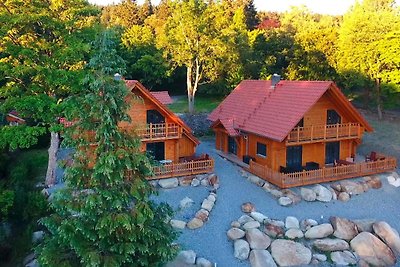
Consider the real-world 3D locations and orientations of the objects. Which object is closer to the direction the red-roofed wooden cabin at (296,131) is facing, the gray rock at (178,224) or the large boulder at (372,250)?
the large boulder

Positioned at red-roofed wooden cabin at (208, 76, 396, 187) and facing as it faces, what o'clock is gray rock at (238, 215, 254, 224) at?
The gray rock is roughly at 2 o'clock from the red-roofed wooden cabin.

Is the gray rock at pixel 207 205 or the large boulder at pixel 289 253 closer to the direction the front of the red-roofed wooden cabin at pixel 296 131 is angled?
the large boulder

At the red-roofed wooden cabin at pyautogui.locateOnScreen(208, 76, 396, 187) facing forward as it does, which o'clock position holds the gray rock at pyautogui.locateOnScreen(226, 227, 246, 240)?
The gray rock is roughly at 2 o'clock from the red-roofed wooden cabin.

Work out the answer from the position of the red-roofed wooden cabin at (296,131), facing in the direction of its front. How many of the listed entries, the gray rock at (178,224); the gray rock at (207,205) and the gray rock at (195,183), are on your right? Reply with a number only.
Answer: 3

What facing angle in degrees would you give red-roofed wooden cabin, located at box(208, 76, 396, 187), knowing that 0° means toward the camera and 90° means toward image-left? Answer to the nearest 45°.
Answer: approximately 315°

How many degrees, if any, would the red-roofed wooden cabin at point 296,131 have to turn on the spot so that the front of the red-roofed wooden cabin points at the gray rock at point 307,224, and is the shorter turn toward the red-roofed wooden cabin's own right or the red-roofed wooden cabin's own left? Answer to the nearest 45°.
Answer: approximately 45° to the red-roofed wooden cabin's own right

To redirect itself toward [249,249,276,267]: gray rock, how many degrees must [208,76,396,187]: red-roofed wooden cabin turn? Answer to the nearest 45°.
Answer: approximately 45° to its right

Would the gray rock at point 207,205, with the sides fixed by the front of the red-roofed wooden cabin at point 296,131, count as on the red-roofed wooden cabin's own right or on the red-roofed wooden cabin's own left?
on the red-roofed wooden cabin's own right

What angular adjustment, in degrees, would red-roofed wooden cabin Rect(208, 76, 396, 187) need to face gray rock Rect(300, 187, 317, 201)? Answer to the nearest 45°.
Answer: approximately 45° to its right

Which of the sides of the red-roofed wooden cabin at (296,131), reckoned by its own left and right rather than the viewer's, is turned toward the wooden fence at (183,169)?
right

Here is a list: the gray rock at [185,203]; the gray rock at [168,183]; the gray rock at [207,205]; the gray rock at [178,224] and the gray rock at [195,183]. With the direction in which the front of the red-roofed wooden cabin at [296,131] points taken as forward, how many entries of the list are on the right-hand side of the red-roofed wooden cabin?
5

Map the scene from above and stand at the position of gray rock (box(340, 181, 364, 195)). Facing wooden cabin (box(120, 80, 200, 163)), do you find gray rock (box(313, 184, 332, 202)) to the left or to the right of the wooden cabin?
left

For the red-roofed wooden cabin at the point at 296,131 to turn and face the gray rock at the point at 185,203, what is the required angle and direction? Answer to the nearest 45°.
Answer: approximately 90° to its right
